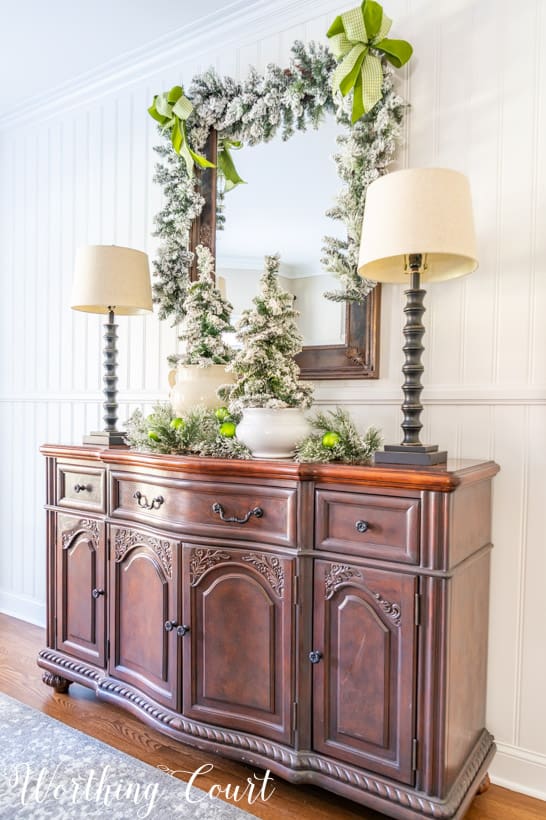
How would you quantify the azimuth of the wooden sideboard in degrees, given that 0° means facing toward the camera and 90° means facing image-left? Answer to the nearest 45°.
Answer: approximately 45°

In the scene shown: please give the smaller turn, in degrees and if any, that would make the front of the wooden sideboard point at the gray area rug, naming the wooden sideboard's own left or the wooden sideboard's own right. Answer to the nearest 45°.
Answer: approximately 45° to the wooden sideboard's own right
